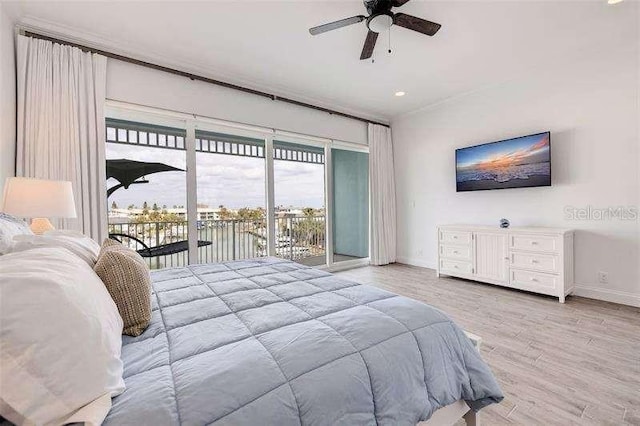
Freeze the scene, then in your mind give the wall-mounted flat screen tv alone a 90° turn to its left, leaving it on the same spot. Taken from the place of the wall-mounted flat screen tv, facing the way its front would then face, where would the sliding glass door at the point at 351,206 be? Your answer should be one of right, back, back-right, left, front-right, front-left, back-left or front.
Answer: back-right

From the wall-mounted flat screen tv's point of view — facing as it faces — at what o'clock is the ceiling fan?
The ceiling fan is roughly at 11 o'clock from the wall-mounted flat screen tv.

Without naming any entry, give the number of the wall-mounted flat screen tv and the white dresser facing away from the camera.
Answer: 0

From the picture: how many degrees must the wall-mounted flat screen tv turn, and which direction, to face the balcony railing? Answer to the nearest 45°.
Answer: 0° — it already faces it

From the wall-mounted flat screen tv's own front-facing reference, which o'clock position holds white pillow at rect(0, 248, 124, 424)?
The white pillow is roughly at 11 o'clock from the wall-mounted flat screen tv.

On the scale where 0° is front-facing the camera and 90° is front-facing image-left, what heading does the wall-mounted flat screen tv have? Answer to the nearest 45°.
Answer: approximately 45°

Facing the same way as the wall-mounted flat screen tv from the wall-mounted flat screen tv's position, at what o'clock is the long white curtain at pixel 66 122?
The long white curtain is roughly at 12 o'clock from the wall-mounted flat screen tv.

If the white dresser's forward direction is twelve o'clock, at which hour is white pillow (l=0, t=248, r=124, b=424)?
The white pillow is roughly at 11 o'clock from the white dresser.

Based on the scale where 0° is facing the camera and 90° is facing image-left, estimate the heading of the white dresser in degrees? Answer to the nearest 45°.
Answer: approximately 45°

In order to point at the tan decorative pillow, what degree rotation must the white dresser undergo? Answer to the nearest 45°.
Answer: approximately 45° to its left

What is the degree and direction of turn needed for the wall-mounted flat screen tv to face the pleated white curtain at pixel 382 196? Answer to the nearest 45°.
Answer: approximately 45° to its right

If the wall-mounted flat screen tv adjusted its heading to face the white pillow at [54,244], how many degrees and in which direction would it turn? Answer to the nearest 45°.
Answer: approximately 45° to its left

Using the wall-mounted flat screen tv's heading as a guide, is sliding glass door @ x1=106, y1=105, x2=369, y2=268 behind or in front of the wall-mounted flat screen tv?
in front
